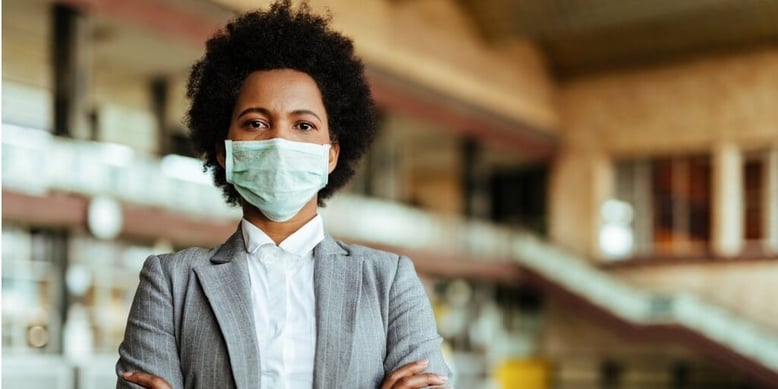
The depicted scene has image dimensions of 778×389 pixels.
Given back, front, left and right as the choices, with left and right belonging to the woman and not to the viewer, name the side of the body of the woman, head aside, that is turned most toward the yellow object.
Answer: back

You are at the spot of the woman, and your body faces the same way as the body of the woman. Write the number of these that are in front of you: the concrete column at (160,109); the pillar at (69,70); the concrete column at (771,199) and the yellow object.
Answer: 0

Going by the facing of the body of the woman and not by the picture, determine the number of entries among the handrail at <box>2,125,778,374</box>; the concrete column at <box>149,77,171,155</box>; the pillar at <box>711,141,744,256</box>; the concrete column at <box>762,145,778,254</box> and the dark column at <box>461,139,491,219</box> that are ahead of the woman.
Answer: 0

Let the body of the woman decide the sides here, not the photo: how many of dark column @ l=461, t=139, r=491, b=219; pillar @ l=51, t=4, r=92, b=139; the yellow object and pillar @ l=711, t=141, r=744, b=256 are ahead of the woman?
0

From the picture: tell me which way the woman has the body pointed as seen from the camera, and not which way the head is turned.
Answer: toward the camera

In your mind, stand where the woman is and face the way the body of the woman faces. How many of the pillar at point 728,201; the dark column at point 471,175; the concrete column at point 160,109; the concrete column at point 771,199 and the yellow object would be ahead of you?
0

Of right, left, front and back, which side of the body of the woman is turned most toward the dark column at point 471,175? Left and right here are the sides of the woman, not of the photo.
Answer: back

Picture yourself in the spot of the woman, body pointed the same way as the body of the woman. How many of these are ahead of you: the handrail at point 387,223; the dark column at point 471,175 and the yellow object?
0

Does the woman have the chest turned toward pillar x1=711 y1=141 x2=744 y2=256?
no

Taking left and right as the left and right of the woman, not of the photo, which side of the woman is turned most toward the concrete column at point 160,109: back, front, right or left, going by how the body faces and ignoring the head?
back

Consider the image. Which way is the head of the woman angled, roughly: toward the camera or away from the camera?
toward the camera

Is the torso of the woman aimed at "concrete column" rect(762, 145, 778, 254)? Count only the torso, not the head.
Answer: no

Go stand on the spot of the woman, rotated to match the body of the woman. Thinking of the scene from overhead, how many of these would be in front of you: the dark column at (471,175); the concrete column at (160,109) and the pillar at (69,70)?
0

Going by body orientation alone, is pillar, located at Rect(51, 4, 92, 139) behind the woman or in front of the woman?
behind
